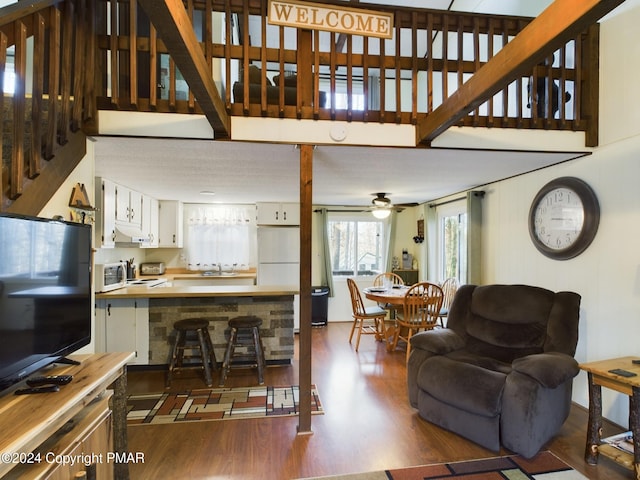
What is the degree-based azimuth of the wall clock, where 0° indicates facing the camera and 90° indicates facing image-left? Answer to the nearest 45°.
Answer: approximately 45°

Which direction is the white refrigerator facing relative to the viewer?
toward the camera

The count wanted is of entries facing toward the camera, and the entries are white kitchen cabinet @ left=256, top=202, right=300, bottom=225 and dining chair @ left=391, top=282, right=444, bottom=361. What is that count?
1

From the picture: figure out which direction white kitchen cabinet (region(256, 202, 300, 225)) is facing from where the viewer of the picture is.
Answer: facing the viewer

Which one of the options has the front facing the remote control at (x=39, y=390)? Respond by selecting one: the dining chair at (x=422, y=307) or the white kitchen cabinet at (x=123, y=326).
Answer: the white kitchen cabinet

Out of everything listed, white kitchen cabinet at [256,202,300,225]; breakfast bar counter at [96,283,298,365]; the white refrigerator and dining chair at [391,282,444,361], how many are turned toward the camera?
3

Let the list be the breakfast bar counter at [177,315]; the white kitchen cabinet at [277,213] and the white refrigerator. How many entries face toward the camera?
3

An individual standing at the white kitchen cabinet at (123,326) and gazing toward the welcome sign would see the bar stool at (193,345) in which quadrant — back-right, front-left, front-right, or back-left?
front-left

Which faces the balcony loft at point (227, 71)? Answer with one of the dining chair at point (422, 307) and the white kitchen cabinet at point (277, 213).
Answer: the white kitchen cabinet

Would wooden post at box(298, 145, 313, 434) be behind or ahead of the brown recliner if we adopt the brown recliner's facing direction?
ahead

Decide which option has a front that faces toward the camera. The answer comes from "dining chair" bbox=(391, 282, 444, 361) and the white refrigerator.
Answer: the white refrigerator

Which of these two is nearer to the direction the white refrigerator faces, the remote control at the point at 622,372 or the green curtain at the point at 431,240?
the remote control

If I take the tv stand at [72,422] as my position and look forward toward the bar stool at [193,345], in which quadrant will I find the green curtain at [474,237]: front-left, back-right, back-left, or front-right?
front-right

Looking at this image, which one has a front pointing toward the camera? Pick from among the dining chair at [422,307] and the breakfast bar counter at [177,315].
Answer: the breakfast bar counter

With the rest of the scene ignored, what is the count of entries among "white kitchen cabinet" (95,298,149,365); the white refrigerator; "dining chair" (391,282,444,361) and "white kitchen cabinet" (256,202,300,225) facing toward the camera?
3

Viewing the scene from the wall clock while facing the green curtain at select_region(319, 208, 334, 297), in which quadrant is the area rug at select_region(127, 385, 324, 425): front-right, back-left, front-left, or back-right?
front-left

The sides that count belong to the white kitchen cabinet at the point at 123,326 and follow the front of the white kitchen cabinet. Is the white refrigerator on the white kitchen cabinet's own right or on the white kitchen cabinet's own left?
on the white kitchen cabinet's own left

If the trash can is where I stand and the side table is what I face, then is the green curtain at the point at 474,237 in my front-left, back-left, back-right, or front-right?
front-left

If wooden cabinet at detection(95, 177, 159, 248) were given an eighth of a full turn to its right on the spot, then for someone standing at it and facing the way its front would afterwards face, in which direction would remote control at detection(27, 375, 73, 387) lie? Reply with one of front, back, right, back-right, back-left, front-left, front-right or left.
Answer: front

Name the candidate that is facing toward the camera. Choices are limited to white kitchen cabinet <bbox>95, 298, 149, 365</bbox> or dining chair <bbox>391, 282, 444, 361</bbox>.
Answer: the white kitchen cabinet
